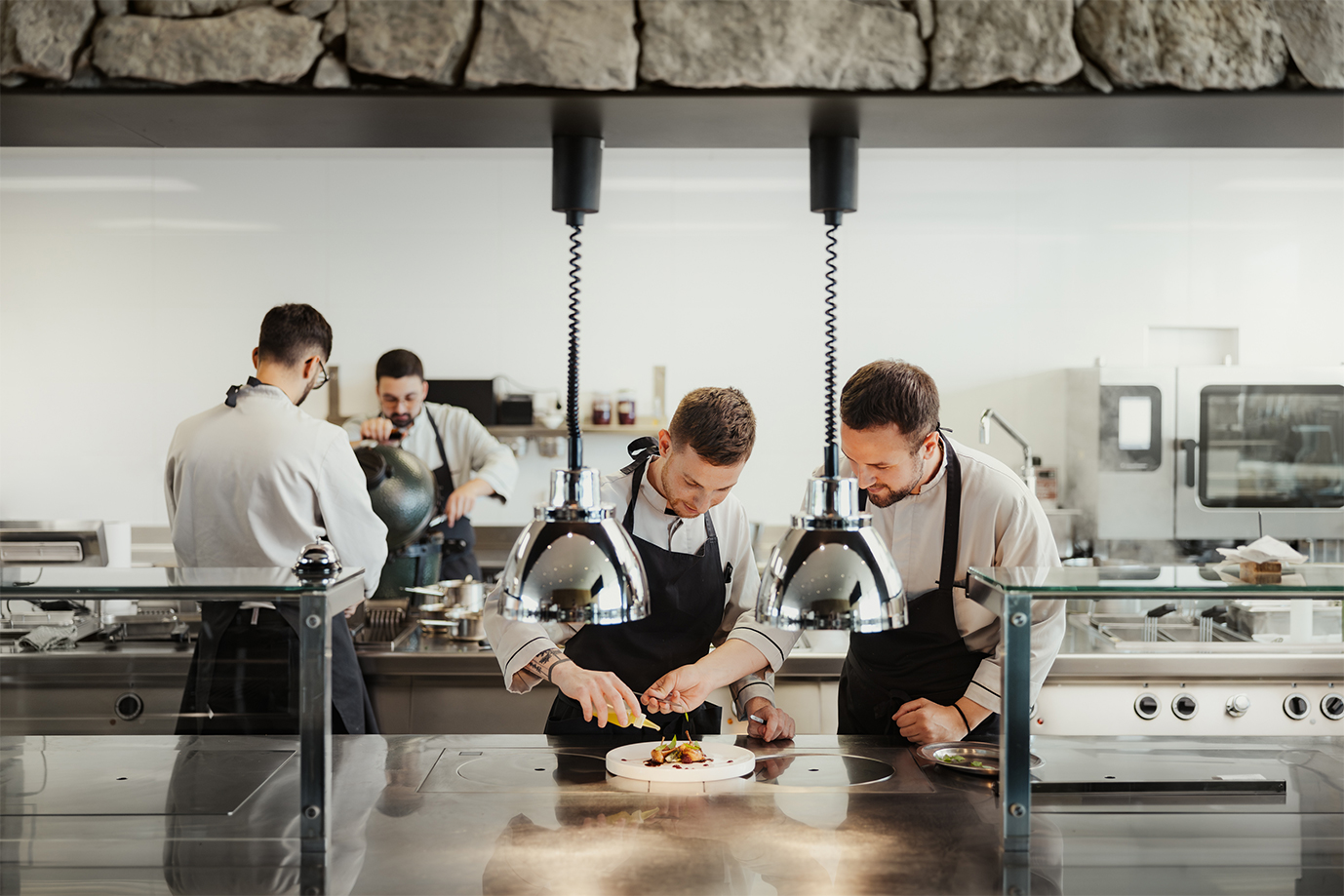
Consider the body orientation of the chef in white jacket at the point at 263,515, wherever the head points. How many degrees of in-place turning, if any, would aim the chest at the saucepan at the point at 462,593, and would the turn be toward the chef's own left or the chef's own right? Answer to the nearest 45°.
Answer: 0° — they already face it

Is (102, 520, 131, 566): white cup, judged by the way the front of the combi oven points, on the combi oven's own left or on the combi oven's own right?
on the combi oven's own right

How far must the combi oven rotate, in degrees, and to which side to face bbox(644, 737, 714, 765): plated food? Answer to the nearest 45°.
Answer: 0° — it already faces it

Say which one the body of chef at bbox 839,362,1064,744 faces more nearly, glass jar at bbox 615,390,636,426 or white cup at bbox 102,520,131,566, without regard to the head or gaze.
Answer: the white cup

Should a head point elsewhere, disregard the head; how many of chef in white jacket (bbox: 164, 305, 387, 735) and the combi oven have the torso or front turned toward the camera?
1

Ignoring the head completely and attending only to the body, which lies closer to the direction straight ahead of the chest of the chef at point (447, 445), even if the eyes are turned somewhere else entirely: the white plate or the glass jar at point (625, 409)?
the white plate

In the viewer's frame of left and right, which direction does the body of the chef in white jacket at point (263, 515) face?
facing away from the viewer and to the right of the viewer

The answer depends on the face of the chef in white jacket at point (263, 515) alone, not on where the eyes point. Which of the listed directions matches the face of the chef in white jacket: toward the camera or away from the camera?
away from the camera

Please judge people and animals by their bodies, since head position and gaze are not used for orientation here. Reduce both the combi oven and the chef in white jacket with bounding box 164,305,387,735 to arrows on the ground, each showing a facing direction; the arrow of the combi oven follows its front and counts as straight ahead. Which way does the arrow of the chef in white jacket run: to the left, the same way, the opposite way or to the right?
the opposite way

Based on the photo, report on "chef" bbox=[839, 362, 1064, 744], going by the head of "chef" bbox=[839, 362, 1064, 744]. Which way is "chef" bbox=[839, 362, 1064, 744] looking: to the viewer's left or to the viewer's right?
to the viewer's left

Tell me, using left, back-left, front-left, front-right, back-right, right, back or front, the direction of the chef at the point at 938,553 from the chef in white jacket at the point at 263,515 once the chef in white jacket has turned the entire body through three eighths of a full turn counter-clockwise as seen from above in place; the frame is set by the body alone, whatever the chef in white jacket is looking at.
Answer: back-left
